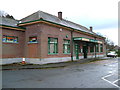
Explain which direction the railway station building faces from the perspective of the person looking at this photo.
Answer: facing the viewer and to the right of the viewer
